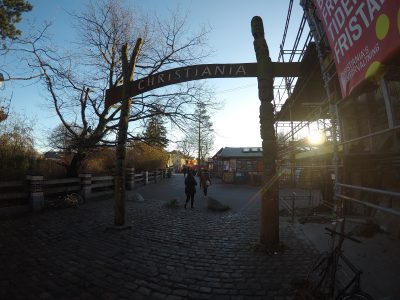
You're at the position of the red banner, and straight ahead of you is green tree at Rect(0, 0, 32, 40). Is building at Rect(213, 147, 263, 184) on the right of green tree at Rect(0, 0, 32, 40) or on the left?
right

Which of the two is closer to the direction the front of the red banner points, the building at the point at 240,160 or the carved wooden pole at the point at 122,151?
the carved wooden pole

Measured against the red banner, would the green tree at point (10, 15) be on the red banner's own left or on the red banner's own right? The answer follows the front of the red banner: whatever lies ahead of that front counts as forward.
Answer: on the red banner's own right

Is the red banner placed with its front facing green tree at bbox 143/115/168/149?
no

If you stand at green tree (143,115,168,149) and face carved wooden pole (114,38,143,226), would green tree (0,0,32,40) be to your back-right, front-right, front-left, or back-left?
front-right

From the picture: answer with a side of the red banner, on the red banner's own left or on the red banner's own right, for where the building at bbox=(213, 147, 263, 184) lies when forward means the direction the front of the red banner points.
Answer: on the red banner's own right

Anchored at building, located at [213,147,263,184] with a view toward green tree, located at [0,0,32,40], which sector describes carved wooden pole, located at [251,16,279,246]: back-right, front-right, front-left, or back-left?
front-left

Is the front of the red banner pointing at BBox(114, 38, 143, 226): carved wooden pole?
no
